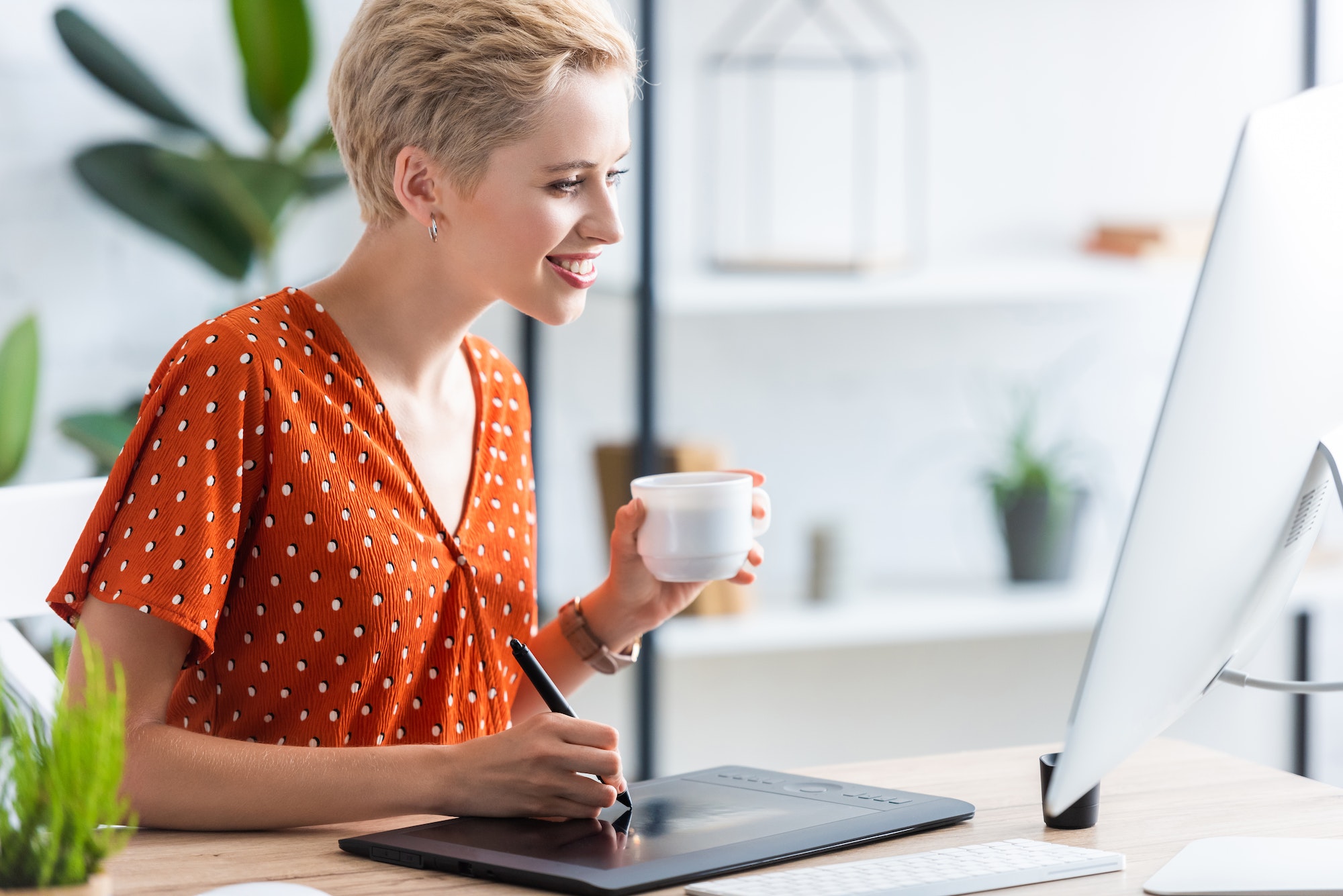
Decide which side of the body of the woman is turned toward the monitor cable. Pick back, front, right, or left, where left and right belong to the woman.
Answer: front

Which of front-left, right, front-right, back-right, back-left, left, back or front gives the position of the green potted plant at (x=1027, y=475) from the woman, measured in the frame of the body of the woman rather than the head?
left

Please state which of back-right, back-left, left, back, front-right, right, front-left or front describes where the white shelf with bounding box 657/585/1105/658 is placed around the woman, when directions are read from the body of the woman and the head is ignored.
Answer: left

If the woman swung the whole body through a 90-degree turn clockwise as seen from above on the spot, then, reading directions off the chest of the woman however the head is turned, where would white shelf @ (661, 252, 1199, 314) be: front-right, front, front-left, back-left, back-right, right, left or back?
back

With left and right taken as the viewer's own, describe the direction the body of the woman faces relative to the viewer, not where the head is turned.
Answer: facing the viewer and to the right of the viewer

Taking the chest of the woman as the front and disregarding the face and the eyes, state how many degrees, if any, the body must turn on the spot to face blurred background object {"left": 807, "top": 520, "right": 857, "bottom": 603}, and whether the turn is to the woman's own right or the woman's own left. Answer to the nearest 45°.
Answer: approximately 90° to the woman's own left

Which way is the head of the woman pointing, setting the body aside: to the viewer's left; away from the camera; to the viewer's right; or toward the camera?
to the viewer's right

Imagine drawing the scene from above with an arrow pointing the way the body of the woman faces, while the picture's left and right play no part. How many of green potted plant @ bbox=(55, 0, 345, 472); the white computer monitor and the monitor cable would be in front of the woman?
2

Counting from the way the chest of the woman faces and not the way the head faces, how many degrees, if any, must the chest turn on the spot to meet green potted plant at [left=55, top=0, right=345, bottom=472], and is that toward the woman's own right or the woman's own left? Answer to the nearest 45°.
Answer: approximately 135° to the woman's own left
